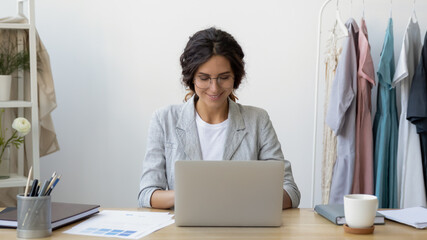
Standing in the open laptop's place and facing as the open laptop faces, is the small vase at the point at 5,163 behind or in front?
in front

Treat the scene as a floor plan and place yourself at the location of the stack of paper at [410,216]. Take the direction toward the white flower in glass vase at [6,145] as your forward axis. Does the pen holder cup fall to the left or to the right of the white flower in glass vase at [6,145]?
left

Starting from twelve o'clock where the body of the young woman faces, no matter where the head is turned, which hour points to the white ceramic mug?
The white ceramic mug is roughly at 11 o'clock from the young woman.

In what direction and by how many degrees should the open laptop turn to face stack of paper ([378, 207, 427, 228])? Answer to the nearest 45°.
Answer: approximately 90° to its right

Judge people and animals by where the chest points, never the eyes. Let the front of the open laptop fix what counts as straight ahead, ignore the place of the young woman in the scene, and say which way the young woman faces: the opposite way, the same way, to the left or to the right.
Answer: the opposite way

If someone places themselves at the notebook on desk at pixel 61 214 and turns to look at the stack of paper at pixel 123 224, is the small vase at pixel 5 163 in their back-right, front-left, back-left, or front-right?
back-left

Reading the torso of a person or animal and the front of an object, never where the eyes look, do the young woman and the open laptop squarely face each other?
yes

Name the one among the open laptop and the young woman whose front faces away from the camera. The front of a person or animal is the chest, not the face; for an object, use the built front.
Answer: the open laptop

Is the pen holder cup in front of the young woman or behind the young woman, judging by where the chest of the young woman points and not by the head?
in front

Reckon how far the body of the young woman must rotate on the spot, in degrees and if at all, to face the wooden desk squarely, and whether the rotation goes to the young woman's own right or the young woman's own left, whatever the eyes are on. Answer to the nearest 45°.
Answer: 0° — they already face it

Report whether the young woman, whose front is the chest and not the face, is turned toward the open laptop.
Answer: yes

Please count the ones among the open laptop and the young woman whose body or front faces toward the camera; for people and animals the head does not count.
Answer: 1

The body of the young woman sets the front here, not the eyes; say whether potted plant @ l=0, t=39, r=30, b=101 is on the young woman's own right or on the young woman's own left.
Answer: on the young woman's own right

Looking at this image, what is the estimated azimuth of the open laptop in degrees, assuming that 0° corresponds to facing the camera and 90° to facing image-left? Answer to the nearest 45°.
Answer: approximately 180°

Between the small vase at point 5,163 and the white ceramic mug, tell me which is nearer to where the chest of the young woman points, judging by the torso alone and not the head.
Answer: the white ceramic mug

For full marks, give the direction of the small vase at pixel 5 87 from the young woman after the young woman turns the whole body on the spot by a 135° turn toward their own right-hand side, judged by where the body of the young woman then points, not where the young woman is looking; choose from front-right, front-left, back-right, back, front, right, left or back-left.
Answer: front
